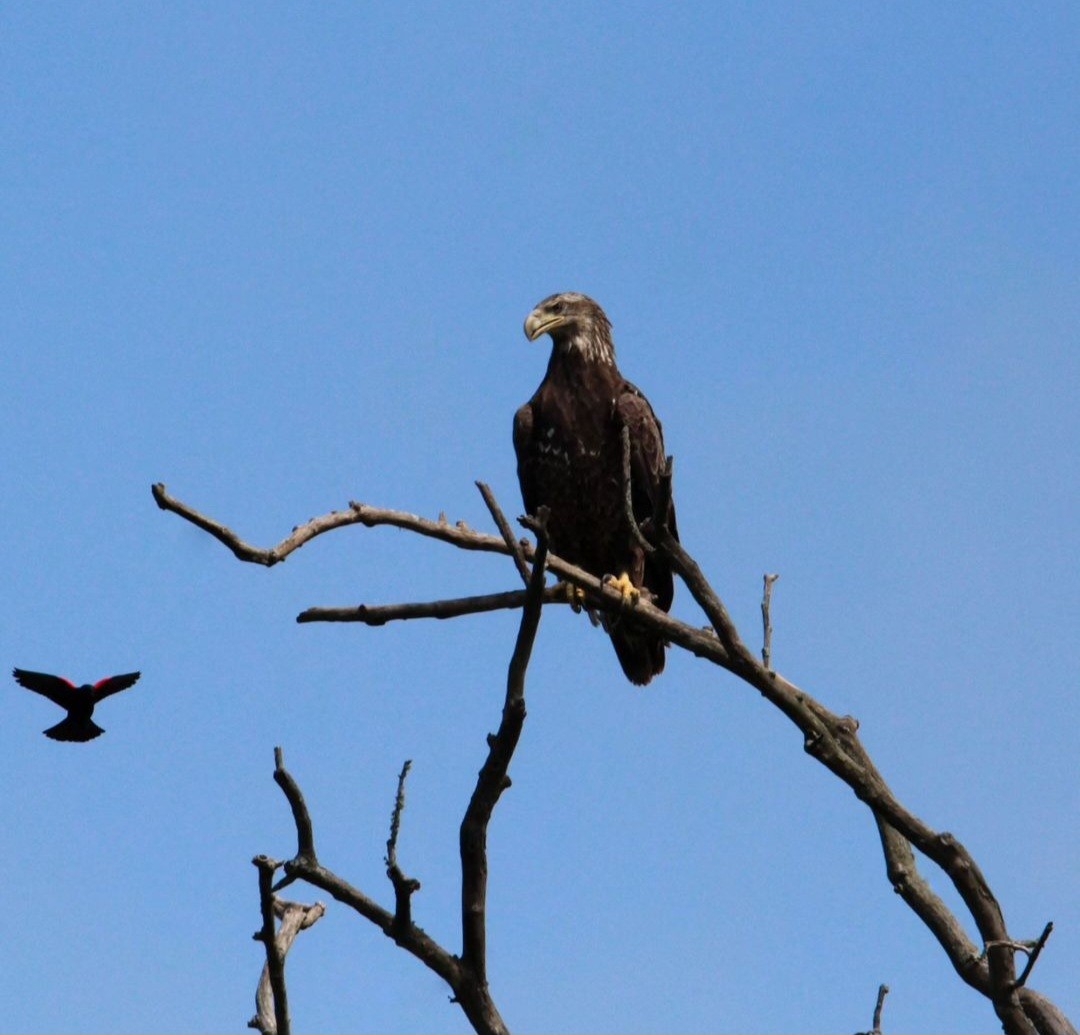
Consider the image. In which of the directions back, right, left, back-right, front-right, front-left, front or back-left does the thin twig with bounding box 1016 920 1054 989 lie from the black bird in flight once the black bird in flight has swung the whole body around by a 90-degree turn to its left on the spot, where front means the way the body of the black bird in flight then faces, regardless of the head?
back

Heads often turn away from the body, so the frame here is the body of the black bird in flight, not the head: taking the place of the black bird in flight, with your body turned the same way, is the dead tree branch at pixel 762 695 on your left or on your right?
on your right

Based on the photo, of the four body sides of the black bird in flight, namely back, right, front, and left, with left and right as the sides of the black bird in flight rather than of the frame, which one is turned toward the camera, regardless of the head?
back

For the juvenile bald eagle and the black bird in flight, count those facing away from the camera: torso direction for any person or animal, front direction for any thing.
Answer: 1

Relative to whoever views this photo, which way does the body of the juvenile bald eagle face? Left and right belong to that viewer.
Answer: facing the viewer and to the left of the viewer

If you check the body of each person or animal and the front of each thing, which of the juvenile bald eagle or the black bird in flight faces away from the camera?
the black bird in flight

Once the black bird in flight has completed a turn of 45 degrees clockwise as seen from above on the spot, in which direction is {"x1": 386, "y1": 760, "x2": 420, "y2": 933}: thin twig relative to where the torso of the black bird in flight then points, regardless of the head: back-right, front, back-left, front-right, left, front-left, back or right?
right

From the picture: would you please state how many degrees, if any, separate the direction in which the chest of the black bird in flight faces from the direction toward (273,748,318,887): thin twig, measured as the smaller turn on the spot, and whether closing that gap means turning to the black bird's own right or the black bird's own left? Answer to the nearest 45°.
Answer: approximately 135° to the black bird's own right
